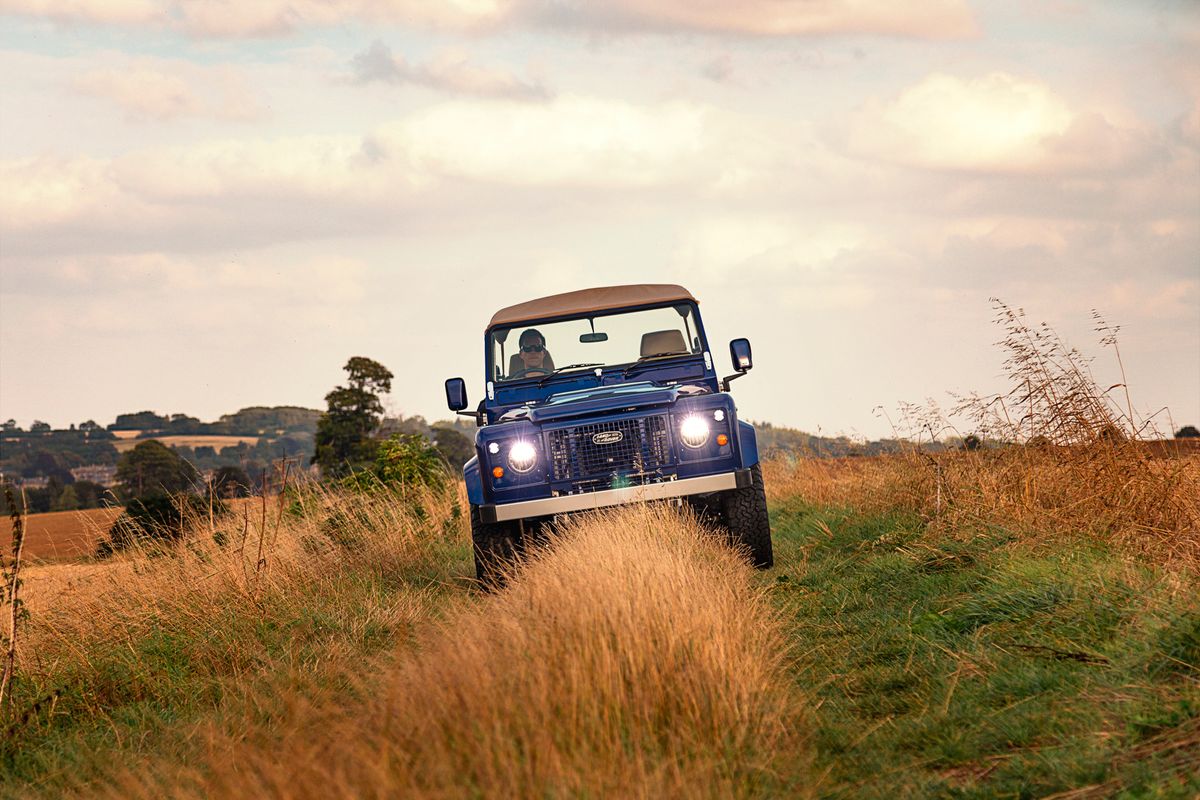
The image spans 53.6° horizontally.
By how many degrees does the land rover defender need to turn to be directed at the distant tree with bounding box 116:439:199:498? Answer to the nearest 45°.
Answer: approximately 135° to its right

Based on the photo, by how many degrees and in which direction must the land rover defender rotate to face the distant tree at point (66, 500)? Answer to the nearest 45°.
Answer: approximately 135° to its right

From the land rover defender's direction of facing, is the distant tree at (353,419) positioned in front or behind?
behind

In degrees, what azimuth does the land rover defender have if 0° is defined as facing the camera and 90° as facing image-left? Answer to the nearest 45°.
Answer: approximately 0°

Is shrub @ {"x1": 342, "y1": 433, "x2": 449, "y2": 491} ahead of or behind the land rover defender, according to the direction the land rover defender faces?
behind
